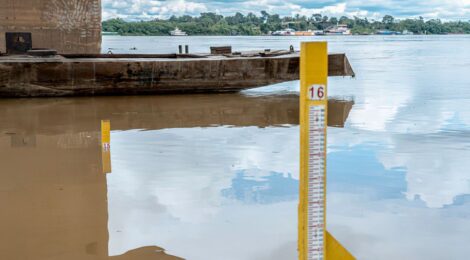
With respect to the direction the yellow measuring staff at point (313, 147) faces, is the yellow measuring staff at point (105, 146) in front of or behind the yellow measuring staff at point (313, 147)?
behind

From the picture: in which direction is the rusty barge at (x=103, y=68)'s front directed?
to the viewer's right

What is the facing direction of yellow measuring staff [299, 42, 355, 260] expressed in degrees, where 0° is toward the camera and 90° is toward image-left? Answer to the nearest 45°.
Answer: approximately 0°

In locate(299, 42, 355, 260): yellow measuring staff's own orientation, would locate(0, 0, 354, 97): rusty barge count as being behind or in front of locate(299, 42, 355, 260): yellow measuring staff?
behind

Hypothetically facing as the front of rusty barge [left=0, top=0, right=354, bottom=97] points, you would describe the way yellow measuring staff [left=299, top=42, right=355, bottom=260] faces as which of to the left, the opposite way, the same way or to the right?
to the right

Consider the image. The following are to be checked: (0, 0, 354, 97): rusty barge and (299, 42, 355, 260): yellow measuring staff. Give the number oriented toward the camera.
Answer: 1

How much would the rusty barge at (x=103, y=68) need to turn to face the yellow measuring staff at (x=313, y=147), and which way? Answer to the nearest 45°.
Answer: approximately 90° to its right
